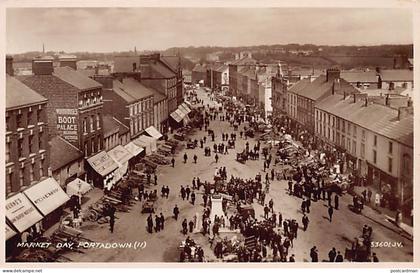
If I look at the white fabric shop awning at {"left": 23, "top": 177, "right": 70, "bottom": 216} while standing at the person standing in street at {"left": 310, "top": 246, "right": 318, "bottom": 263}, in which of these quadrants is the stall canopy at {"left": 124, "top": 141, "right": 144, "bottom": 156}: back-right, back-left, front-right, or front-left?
front-right

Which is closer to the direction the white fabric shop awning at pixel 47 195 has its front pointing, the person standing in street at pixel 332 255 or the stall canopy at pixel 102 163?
the person standing in street

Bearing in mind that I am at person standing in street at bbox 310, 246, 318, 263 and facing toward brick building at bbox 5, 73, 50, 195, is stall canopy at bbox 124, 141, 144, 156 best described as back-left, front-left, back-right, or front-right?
front-right

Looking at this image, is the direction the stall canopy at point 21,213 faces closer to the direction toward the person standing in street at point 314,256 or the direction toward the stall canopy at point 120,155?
the person standing in street

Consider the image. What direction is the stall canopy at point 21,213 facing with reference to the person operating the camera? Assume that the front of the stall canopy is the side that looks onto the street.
facing the viewer and to the right of the viewer

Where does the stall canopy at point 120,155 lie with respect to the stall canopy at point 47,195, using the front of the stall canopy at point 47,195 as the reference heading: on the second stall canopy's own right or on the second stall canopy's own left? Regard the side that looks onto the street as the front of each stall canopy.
on the second stall canopy's own left

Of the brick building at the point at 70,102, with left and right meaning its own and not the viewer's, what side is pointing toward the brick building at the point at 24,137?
right

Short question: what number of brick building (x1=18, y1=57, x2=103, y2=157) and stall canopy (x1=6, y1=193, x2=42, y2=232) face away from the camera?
0

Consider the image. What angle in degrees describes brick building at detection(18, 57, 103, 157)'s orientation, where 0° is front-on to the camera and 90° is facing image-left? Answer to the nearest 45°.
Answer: approximately 315°

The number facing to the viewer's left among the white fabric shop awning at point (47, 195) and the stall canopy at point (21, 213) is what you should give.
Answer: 0

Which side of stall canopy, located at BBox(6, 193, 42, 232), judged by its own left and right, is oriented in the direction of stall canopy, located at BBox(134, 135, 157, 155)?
left

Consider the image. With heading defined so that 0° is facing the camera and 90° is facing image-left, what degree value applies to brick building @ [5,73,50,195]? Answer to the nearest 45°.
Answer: approximately 315°

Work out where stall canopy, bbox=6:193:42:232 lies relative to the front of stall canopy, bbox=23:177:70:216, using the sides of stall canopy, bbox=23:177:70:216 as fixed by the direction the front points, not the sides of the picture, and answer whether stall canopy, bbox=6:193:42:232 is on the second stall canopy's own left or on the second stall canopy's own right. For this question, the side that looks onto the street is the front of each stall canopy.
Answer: on the second stall canopy's own right

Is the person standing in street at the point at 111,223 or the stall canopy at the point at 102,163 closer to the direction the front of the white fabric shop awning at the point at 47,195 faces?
the person standing in street
